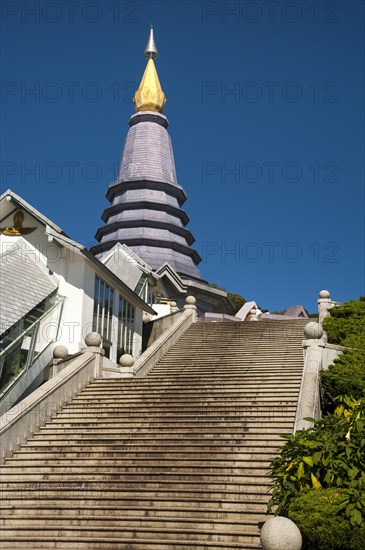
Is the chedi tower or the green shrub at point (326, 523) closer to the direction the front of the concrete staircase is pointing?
the green shrub

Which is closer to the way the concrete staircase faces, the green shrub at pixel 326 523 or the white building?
the green shrub

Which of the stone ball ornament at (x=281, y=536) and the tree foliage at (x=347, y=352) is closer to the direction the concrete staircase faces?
the stone ball ornament

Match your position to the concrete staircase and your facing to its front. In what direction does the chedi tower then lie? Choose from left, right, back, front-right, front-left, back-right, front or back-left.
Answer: back

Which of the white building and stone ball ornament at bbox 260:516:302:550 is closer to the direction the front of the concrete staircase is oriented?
the stone ball ornament

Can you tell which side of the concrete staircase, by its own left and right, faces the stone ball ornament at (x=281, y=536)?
front

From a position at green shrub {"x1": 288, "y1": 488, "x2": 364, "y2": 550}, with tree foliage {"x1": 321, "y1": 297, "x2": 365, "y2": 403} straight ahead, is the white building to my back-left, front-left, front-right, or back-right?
front-left

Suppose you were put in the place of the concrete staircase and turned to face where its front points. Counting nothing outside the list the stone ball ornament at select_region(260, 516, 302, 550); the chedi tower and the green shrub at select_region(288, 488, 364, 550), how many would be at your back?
1

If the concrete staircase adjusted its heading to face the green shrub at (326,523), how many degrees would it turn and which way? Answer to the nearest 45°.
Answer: approximately 45° to its left

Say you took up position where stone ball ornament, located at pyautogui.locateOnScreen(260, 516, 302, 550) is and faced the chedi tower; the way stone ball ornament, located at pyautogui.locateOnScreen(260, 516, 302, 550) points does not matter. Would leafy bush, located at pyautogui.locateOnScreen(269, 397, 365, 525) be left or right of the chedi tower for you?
right

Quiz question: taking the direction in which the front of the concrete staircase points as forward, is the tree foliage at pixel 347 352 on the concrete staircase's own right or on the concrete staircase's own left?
on the concrete staircase's own left

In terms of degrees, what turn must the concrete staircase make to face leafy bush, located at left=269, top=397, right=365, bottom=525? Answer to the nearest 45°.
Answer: approximately 45° to its left

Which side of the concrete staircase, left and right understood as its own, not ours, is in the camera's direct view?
front
